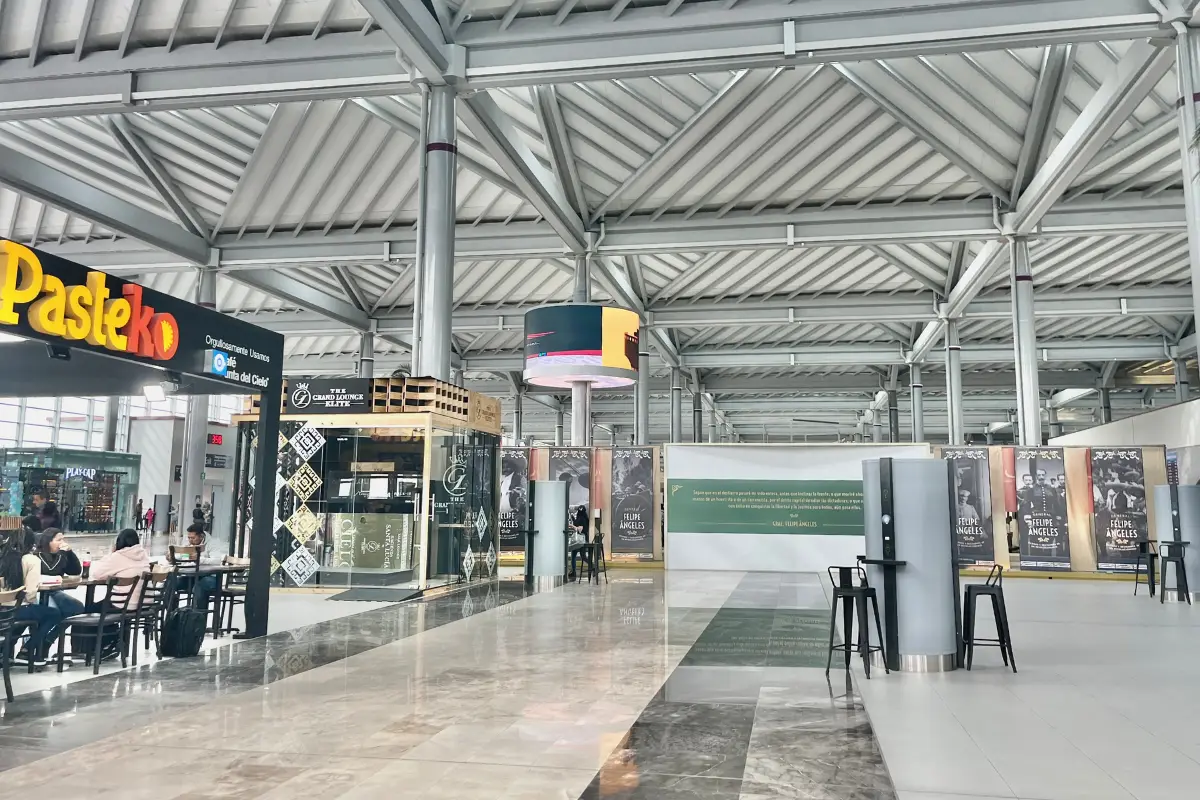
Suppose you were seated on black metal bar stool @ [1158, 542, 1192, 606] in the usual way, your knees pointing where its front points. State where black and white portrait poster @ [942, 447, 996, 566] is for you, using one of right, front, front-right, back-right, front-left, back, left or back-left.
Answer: front-left

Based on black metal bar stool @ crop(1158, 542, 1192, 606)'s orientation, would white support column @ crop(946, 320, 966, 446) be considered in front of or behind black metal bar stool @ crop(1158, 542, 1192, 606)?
in front

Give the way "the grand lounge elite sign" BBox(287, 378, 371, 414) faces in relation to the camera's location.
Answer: facing the viewer

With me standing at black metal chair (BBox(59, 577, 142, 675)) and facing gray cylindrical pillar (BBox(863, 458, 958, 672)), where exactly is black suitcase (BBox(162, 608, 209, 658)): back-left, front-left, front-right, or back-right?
front-left

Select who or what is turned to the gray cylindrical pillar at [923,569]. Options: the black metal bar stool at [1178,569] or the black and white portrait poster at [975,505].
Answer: the black and white portrait poster

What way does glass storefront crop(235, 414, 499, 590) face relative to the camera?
toward the camera

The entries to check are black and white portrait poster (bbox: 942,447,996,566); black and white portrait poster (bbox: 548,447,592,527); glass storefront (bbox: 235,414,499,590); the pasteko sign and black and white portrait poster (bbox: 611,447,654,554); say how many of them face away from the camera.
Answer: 0
